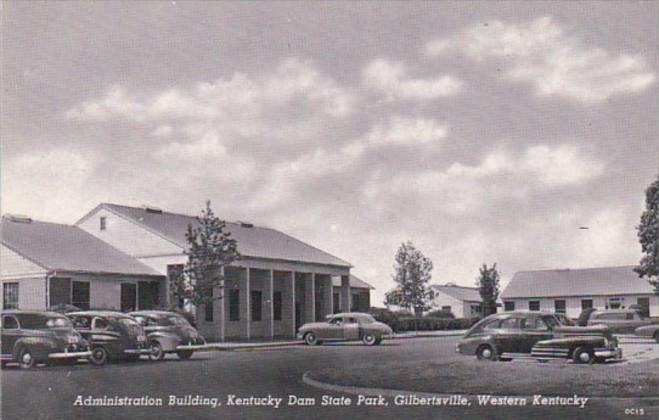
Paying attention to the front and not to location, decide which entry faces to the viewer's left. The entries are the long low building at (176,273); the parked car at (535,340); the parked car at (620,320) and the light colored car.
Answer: the light colored car

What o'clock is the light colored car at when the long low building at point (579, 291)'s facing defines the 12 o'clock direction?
The light colored car is roughly at 2 o'clock from the long low building.

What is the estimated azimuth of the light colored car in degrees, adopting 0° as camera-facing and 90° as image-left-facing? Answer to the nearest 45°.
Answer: approximately 90°

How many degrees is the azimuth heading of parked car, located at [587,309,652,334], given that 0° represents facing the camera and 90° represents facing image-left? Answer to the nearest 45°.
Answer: approximately 270°

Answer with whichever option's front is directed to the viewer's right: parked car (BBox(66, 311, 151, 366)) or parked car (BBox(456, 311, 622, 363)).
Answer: parked car (BBox(456, 311, 622, 363))

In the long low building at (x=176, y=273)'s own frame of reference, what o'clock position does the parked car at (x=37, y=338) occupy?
The parked car is roughly at 2 o'clock from the long low building.
